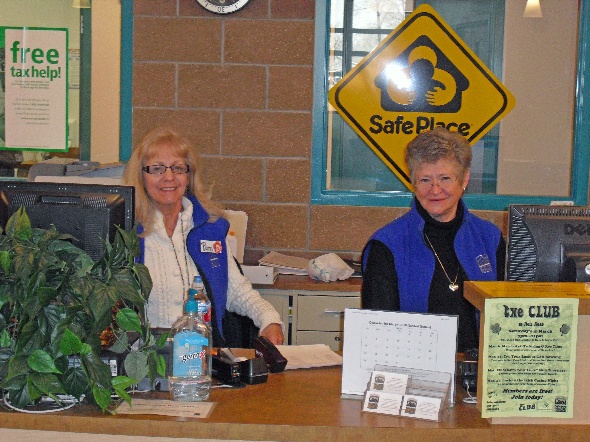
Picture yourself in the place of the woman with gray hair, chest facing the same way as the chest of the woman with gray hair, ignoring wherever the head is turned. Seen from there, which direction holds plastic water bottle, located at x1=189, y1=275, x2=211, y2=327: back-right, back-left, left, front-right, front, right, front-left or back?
front-right

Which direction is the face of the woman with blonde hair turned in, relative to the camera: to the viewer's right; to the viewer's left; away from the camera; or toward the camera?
toward the camera

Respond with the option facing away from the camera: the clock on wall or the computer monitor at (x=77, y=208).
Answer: the computer monitor

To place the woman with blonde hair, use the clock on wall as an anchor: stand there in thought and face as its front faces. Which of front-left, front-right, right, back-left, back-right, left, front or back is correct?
front

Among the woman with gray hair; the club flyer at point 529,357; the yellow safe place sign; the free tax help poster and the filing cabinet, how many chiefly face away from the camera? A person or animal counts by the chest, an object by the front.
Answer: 0

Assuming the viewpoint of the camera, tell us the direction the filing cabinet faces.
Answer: facing the viewer

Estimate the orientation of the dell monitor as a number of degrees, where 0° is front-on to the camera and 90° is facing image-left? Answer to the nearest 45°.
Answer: approximately 180°

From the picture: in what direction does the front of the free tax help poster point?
toward the camera

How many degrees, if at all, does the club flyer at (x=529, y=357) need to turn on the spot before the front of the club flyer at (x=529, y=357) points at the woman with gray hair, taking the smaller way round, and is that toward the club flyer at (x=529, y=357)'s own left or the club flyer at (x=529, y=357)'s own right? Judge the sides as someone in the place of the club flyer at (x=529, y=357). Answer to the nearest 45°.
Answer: approximately 180°

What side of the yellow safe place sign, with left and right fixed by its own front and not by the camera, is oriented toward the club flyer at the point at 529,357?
front

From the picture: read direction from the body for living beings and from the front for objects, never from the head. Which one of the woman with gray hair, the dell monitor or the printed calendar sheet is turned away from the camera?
the dell monitor

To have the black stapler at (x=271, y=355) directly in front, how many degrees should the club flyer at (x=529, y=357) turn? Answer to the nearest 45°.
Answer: approximately 90° to its right

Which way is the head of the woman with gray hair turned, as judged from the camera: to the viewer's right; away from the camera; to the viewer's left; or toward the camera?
toward the camera
